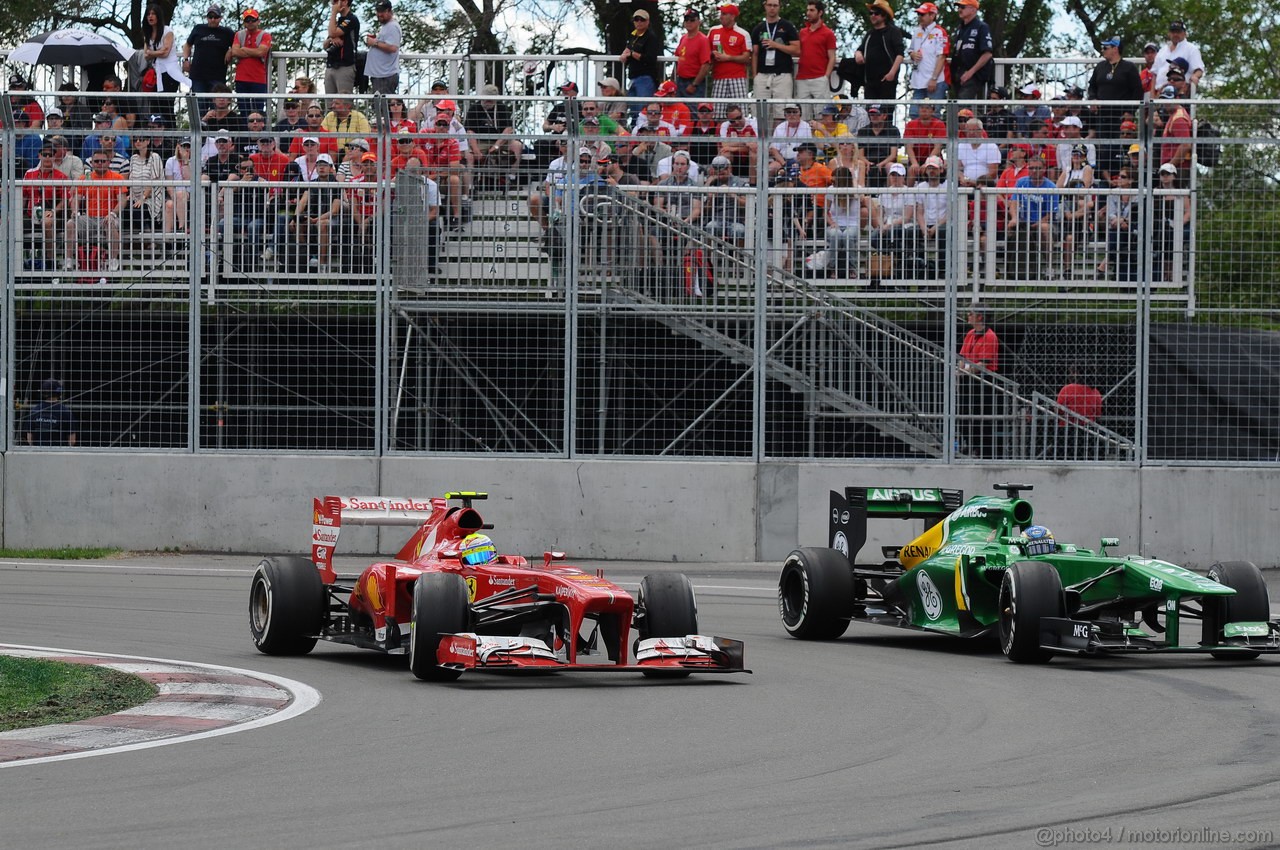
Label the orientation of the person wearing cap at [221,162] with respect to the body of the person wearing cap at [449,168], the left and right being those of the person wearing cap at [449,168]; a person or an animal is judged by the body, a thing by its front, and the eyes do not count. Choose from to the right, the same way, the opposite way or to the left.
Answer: the same way

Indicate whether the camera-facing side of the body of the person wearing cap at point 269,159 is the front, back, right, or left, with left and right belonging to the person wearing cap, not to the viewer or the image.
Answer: front

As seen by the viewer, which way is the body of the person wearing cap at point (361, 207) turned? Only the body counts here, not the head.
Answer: toward the camera

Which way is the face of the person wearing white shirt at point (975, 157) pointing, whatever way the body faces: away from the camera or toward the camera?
toward the camera

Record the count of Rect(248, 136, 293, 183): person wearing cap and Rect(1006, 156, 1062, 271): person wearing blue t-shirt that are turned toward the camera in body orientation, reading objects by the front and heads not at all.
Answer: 2

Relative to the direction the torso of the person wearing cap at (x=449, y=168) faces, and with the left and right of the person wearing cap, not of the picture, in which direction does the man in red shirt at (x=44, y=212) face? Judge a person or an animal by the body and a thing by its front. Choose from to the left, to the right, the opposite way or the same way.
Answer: the same way

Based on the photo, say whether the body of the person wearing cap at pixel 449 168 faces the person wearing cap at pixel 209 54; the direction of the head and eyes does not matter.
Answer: no

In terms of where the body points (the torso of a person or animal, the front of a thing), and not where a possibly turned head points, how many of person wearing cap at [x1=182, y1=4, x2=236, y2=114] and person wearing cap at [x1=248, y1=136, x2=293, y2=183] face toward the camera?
2

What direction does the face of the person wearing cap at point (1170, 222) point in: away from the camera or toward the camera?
toward the camera

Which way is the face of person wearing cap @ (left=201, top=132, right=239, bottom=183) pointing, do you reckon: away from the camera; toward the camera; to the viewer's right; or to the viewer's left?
toward the camera

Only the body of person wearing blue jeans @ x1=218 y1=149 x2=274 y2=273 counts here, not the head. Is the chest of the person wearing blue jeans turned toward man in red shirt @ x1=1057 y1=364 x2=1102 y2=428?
no

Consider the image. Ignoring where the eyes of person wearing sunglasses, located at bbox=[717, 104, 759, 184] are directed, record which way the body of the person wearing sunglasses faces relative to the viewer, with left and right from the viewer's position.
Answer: facing the viewer

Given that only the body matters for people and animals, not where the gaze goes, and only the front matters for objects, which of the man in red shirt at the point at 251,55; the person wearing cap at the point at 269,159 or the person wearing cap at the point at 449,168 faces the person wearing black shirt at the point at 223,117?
the man in red shirt

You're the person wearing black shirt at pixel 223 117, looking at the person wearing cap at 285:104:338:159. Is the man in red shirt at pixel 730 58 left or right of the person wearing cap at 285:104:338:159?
left

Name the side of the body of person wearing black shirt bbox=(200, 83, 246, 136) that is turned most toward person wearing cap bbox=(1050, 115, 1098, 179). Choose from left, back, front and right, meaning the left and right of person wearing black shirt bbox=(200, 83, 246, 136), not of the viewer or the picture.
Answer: left

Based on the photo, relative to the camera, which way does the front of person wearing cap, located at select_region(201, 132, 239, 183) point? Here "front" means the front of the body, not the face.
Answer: toward the camera

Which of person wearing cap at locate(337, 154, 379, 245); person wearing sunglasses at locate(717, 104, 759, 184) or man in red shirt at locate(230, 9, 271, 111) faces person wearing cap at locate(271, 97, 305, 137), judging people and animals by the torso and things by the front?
the man in red shirt

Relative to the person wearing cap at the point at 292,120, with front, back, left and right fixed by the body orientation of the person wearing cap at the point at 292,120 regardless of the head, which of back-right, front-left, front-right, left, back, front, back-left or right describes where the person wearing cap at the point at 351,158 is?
front-left
